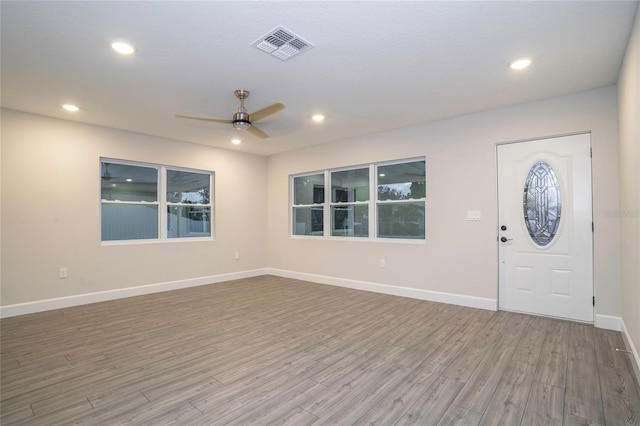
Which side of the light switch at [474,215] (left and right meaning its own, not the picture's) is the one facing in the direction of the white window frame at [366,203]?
right

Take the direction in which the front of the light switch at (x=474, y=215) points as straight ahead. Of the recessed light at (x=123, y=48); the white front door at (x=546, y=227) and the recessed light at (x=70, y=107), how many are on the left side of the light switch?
1

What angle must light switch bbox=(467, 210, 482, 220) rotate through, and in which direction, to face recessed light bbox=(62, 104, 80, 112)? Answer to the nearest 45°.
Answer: approximately 45° to its right

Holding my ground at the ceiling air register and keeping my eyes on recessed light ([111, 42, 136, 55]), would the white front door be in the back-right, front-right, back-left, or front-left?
back-right

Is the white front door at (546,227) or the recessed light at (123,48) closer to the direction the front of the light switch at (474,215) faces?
the recessed light

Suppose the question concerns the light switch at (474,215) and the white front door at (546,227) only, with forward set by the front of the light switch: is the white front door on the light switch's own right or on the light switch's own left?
on the light switch's own left

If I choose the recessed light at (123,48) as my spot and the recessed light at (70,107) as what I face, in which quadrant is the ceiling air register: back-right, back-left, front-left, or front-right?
back-right

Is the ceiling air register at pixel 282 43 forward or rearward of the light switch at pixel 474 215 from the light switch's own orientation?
forward

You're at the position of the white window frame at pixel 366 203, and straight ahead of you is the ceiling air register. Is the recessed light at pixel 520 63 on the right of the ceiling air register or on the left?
left

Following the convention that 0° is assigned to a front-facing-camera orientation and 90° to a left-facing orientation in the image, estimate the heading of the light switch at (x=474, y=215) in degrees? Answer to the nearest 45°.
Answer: approximately 0°
